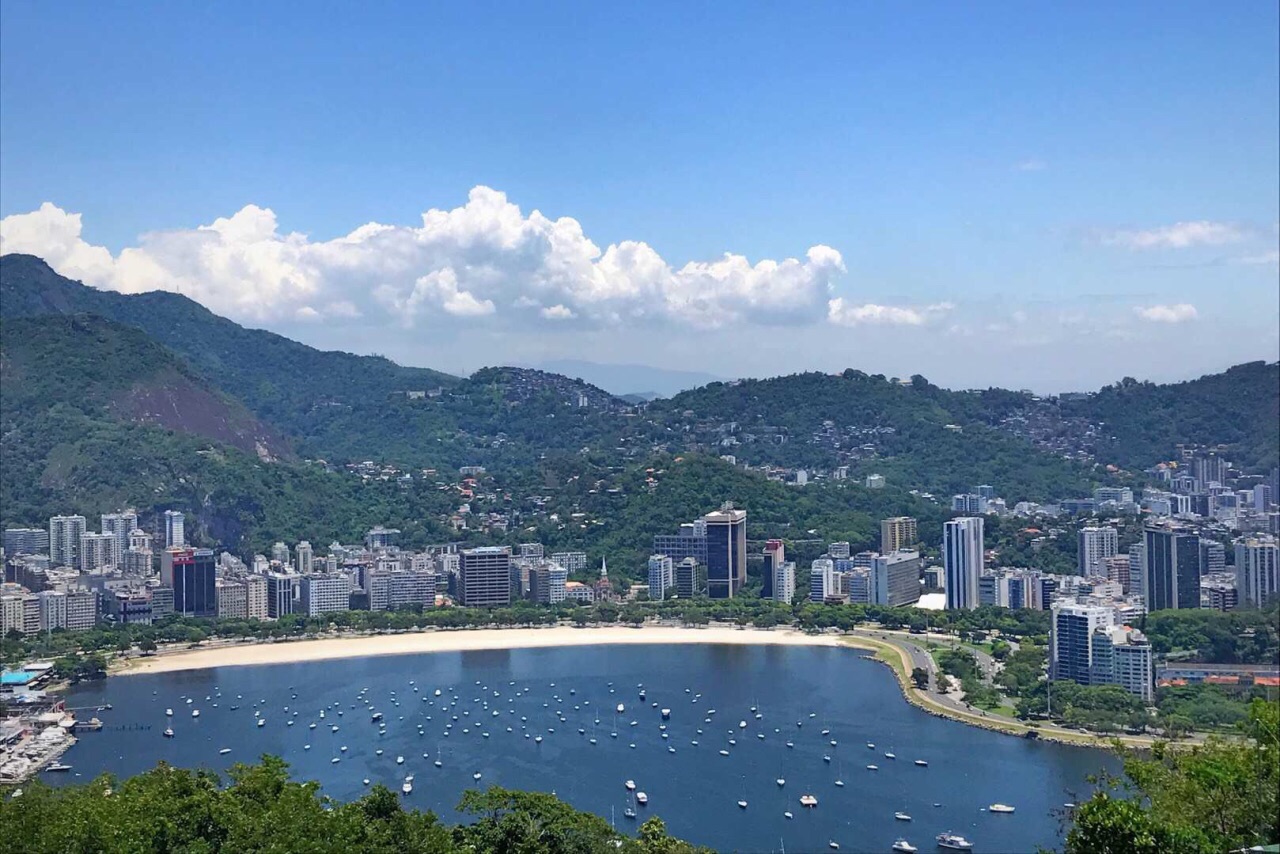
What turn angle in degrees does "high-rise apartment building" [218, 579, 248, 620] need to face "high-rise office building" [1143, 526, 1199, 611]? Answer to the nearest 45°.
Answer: approximately 45° to its left

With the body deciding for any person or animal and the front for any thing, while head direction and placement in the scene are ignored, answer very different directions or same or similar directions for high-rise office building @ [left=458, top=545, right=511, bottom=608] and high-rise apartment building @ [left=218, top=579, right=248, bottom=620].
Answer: same or similar directions

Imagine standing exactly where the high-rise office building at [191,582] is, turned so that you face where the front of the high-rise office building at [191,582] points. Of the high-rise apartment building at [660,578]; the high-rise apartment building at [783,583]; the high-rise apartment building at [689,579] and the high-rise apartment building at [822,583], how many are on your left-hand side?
4

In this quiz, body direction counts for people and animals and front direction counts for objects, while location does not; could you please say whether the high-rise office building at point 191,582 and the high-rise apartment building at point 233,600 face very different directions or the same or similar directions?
same or similar directions

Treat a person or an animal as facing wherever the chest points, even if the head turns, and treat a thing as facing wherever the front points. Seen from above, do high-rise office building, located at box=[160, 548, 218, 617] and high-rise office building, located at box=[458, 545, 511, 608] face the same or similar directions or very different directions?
same or similar directions

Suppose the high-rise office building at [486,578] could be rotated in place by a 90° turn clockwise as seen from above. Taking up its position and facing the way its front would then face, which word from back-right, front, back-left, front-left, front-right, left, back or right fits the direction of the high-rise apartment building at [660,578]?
back

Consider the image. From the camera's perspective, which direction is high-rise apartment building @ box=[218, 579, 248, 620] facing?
toward the camera

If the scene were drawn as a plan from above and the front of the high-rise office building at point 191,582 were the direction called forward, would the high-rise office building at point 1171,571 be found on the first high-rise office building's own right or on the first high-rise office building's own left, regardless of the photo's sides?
on the first high-rise office building's own left

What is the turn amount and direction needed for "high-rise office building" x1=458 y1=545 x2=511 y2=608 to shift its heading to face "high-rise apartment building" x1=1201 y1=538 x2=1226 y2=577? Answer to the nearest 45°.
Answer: approximately 90° to its left

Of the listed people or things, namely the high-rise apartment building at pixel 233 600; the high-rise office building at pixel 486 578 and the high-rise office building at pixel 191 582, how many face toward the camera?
3

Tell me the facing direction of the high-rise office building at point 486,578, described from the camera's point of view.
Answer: facing the viewer

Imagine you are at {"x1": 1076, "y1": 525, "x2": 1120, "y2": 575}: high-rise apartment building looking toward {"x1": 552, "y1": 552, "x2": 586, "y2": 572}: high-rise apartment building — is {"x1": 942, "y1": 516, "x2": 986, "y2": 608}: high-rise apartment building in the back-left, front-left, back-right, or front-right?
front-left

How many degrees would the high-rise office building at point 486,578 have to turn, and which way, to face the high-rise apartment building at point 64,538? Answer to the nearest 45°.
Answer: approximately 90° to its right

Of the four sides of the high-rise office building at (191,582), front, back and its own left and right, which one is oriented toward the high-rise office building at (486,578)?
left

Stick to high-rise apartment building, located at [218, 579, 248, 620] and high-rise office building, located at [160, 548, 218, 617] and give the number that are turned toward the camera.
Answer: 2
